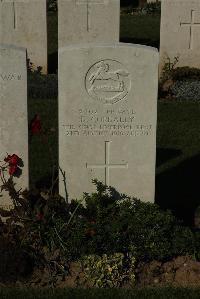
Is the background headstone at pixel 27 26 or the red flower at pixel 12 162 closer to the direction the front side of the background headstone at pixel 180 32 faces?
the red flower

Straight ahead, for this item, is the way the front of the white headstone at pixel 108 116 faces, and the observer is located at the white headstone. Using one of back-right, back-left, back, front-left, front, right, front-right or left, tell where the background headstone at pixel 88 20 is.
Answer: back

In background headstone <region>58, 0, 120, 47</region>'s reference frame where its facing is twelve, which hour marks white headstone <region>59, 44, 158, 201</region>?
The white headstone is roughly at 12 o'clock from the background headstone.

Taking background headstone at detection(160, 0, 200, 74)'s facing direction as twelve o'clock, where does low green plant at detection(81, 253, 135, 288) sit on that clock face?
The low green plant is roughly at 12 o'clock from the background headstone.

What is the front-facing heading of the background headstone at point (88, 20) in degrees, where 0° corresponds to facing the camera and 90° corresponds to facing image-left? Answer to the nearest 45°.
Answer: approximately 0°

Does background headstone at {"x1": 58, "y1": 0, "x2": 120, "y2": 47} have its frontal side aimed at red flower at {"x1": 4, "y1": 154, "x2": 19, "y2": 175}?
yes
